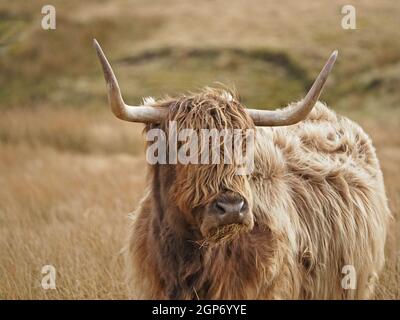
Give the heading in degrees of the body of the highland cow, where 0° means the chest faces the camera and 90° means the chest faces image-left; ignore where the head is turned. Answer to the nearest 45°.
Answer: approximately 45°
